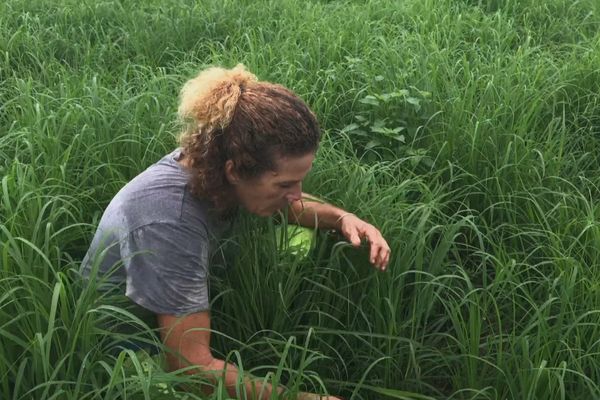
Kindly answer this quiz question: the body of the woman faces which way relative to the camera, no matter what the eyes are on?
to the viewer's right

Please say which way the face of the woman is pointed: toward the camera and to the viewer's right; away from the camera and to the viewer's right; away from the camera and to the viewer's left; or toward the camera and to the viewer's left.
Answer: toward the camera and to the viewer's right
